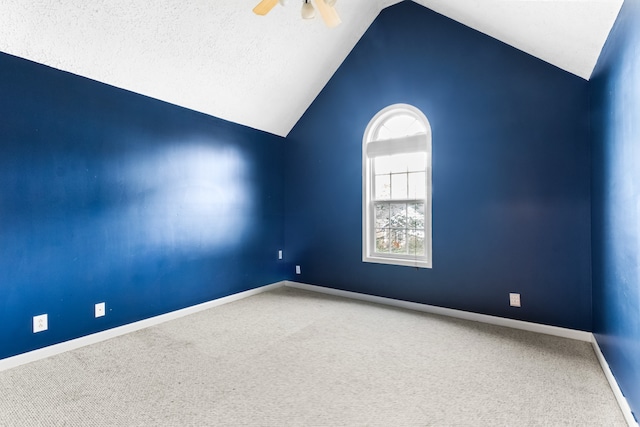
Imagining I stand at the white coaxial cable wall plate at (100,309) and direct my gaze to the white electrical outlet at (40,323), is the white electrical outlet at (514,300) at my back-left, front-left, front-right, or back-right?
back-left

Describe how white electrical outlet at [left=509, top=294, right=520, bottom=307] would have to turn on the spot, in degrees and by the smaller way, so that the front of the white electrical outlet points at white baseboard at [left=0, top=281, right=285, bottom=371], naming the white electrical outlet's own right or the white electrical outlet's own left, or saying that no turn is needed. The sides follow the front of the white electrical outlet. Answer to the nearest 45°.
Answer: approximately 45° to the white electrical outlet's own right

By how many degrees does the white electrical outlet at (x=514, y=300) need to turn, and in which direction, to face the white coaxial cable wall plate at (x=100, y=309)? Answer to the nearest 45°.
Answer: approximately 45° to its right

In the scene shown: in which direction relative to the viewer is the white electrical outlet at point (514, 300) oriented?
toward the camera

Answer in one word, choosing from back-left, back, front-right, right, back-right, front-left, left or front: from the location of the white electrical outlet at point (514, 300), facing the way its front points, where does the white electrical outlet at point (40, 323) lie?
front-right

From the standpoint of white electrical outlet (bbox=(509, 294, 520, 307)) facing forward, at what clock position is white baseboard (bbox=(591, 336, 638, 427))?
The white baseboard is roughly at 11 o'clock from the white electrical outlet.
